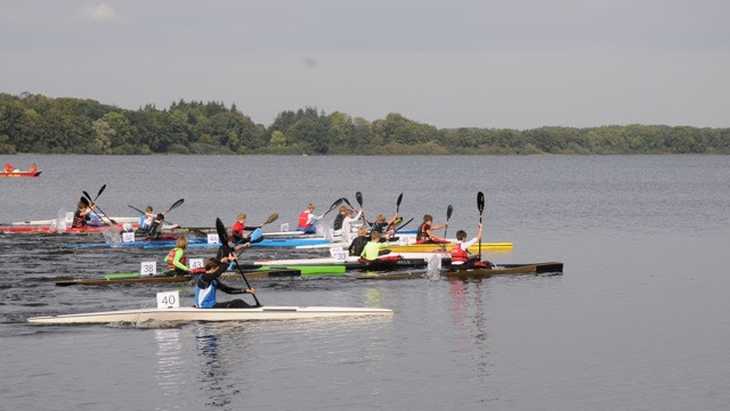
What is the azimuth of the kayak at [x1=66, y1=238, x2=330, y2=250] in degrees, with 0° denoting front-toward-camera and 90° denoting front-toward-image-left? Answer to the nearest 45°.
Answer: approximately 270°

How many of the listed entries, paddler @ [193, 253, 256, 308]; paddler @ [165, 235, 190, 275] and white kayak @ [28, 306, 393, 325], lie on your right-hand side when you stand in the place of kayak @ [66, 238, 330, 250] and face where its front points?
3

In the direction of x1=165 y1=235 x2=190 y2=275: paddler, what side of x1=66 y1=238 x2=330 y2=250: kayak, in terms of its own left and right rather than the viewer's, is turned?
right

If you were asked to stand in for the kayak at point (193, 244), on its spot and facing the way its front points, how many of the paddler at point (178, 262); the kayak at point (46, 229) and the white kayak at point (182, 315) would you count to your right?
2

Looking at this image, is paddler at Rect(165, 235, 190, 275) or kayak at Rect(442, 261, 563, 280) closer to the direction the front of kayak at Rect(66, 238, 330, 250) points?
the kayak

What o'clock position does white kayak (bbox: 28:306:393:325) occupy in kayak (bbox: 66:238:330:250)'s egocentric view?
The white kayak is roughly at 3 o'clock from the kayak.
